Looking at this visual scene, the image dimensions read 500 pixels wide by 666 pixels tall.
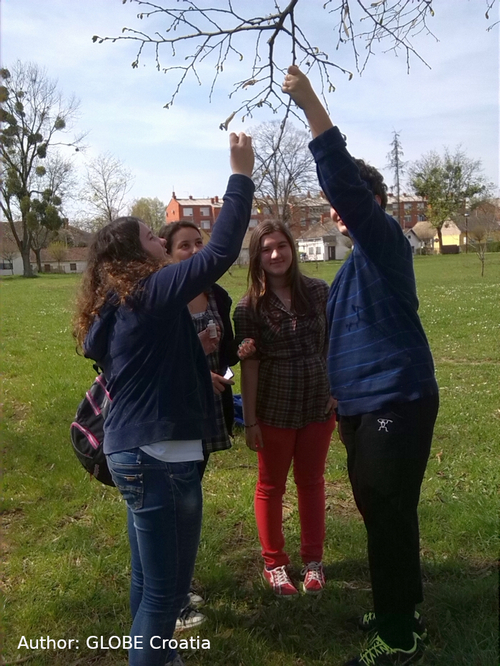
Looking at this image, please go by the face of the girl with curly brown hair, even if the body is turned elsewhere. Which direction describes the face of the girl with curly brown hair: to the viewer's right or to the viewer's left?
to the viewer's right

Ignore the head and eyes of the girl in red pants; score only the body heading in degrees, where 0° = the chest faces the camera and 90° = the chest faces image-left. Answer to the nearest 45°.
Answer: approximately 0°

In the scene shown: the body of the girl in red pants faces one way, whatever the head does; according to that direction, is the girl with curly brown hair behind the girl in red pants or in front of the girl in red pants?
in front
